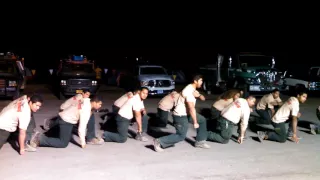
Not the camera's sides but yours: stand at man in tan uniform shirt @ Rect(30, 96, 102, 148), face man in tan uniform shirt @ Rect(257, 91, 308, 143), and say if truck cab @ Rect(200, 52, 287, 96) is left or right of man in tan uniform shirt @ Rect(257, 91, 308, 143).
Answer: left

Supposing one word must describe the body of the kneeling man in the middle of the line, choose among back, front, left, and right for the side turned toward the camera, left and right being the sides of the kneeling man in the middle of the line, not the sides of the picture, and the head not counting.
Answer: right

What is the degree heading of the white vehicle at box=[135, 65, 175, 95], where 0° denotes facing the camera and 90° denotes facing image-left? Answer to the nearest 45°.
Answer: approximately 315°

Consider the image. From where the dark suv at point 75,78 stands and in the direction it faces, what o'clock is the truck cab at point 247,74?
The truck cab is roughly at 9 o'clock from the dark suv.
